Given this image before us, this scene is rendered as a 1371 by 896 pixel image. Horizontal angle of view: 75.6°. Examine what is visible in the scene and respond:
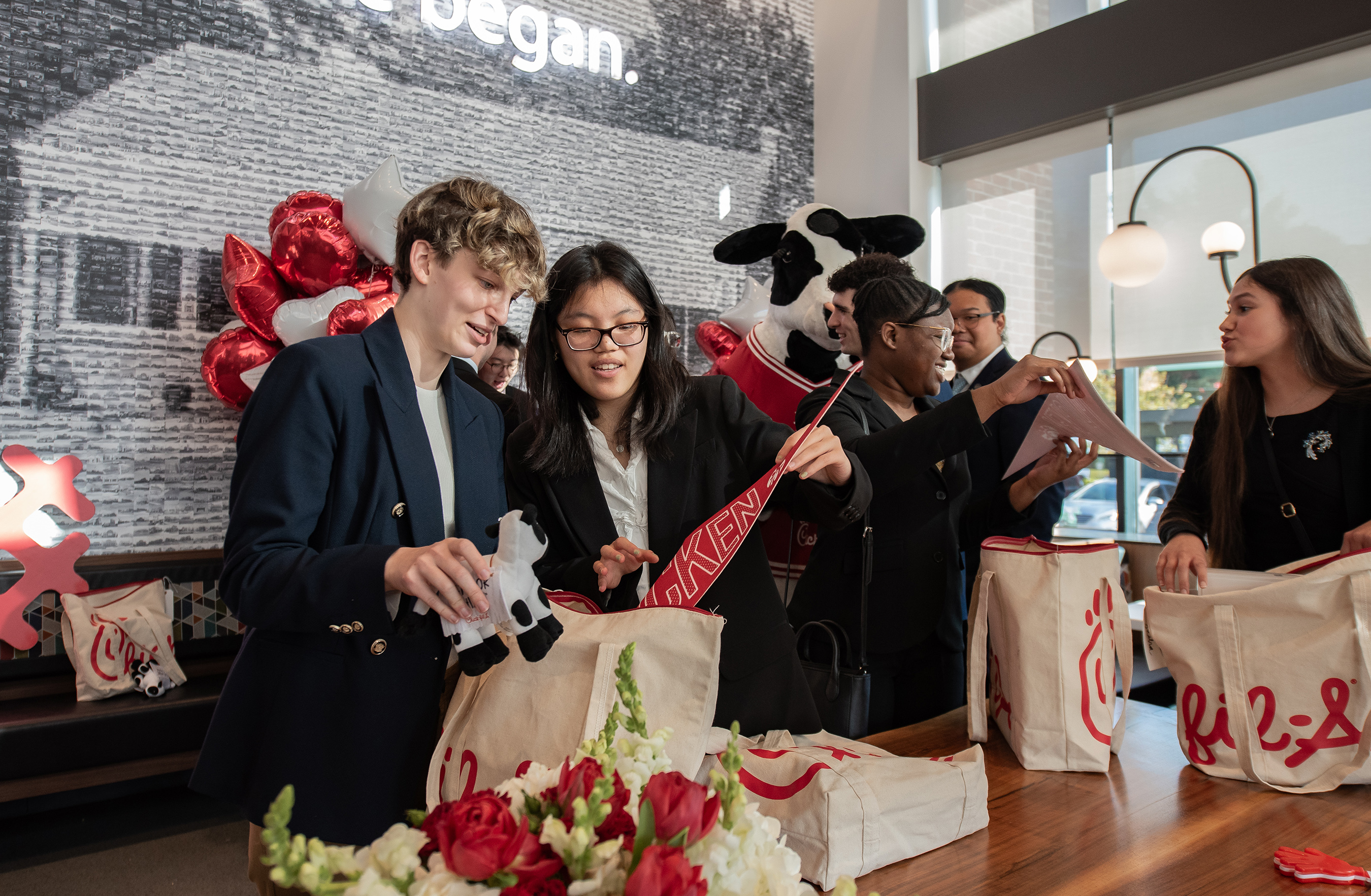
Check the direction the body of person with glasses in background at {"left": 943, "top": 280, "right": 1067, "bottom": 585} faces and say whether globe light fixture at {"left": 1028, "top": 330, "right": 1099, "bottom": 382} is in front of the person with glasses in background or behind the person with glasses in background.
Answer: behind

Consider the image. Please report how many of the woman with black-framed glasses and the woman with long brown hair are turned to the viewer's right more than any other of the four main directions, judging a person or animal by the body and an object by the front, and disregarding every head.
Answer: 0

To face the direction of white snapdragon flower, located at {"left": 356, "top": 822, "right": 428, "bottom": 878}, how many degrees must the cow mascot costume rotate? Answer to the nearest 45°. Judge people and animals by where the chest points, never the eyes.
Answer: approximately 45° to its right

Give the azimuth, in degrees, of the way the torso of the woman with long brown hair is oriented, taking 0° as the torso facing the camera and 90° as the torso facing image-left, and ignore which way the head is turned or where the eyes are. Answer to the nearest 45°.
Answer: approximately 45°

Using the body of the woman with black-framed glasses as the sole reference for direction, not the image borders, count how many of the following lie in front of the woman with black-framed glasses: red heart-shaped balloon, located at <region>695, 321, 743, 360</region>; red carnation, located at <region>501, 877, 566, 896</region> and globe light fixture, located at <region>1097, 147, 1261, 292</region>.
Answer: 1

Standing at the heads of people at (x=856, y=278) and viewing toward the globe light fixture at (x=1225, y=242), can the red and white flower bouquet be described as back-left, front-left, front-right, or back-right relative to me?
back-right

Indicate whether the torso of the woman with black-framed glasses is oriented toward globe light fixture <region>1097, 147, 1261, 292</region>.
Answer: no

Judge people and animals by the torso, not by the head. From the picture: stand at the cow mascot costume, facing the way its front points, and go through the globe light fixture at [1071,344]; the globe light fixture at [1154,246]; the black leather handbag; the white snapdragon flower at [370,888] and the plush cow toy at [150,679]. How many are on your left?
2

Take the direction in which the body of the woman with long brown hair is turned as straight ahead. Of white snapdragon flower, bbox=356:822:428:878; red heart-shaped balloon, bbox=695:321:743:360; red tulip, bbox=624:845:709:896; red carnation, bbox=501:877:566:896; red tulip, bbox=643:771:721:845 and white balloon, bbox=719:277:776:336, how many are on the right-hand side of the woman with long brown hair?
2

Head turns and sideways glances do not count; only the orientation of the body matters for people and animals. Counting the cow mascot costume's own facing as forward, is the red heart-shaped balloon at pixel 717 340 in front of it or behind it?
behind

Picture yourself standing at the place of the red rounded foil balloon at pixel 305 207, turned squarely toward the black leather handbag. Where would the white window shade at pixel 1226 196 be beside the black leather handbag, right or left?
left

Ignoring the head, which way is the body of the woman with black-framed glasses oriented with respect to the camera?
toward the camera

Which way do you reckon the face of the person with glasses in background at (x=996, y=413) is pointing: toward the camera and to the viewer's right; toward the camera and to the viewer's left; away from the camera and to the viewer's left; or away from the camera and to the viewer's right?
toward the camera and to the viewer's left

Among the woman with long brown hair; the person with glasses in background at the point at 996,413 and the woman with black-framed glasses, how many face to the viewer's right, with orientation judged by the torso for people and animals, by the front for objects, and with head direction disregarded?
0

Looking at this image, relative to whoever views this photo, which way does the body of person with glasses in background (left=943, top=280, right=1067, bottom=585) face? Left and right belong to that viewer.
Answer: facing the viewer and to the left of the viewer

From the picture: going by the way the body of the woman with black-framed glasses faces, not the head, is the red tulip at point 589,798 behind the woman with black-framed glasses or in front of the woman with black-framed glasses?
in front

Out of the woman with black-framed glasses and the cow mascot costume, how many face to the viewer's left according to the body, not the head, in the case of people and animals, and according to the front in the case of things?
0

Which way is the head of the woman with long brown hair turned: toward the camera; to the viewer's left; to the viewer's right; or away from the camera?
to the viewer's left

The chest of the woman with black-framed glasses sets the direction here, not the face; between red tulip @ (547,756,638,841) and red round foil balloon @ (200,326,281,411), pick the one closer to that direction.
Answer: the red tulip

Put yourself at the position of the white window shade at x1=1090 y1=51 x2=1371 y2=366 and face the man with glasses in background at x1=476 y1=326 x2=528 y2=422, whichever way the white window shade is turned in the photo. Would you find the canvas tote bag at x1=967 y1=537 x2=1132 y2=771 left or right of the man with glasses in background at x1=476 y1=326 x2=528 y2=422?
left
